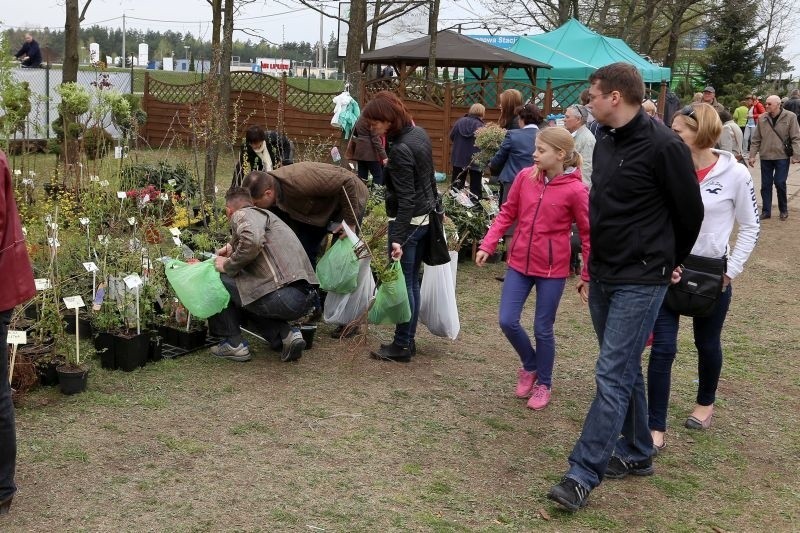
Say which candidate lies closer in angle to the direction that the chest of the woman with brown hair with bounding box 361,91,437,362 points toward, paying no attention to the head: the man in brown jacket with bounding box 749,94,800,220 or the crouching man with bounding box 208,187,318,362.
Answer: the crouching man

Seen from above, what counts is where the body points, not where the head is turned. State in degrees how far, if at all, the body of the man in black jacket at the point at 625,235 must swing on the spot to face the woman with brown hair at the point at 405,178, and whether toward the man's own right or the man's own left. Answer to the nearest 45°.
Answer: approximately 90° to the man's own right

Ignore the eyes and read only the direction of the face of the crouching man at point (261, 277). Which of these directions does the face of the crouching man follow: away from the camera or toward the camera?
away from the camera

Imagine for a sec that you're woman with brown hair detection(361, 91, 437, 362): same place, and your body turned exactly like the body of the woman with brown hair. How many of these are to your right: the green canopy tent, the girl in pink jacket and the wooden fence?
2

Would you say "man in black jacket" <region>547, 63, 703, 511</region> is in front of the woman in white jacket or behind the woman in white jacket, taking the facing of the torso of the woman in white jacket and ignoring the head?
in front

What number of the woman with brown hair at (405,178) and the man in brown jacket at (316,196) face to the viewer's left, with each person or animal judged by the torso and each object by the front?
2

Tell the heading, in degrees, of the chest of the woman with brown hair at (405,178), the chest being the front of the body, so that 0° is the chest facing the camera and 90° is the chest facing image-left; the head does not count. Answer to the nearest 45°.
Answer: approximately 90°

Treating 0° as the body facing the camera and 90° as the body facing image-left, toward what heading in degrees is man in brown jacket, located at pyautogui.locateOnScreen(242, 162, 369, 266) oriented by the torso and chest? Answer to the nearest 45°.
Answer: approximately 90°

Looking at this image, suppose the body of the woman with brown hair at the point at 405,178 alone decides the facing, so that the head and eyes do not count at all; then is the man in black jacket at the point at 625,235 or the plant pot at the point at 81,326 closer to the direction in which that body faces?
the plant pot

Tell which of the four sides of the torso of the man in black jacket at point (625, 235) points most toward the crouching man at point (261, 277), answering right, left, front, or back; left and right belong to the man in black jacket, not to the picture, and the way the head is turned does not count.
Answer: right

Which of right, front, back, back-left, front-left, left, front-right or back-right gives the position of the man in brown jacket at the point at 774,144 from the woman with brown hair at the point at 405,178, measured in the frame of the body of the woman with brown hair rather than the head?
back-right

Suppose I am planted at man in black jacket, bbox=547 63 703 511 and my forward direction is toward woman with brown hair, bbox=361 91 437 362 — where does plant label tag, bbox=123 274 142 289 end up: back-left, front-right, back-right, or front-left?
front-left

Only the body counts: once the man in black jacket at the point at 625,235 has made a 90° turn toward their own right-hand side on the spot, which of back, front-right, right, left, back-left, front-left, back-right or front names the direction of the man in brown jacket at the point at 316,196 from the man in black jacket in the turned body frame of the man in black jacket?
front

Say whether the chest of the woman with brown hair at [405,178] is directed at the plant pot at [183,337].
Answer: yes

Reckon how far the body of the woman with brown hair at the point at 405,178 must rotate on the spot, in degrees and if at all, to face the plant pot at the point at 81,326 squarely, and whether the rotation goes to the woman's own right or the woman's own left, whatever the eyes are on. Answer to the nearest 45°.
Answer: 0° — they already face it

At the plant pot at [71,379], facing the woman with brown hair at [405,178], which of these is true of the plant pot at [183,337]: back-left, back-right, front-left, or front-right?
front-left

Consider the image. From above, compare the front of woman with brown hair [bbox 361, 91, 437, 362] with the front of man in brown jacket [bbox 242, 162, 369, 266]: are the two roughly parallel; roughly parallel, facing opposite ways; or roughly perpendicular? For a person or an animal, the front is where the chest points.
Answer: roughly parallel

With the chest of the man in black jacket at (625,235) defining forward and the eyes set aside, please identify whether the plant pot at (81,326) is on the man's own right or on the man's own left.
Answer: on the man's own right

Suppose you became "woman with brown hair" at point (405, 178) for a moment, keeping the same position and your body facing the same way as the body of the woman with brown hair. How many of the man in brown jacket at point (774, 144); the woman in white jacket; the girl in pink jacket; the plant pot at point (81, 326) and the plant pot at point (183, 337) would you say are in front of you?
2
